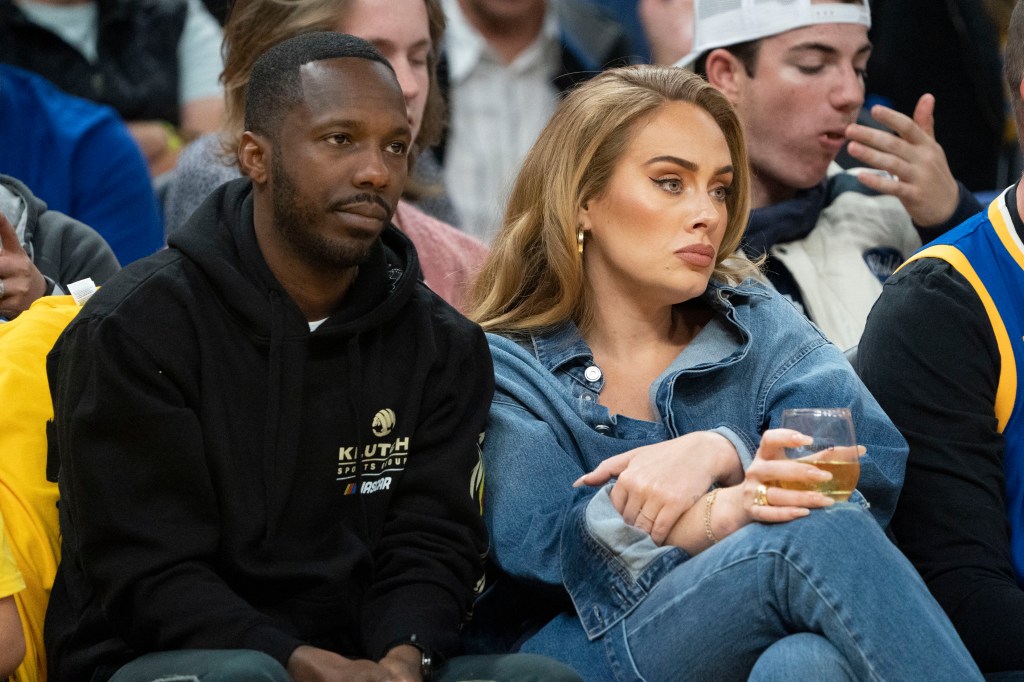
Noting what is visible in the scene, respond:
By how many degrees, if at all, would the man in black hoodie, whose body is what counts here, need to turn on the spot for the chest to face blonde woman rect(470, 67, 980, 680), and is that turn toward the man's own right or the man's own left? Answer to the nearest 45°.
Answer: approximately 45° to the man's own left

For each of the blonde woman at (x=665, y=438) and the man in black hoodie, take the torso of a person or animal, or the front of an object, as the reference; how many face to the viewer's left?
0

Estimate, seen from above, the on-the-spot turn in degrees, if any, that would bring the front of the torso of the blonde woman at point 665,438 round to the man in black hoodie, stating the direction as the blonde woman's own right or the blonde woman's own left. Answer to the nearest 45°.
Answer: approximately 90° to the blonde woman's own right

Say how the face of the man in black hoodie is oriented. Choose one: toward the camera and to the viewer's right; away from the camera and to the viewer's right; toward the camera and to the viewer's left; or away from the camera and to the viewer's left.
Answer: toward the camera and to the viewer's right

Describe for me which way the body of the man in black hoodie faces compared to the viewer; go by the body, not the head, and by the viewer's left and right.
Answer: facing the viewer and to the right of the viewer

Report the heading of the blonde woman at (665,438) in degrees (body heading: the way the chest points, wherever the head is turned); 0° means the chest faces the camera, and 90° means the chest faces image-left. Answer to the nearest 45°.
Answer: approximately 315°

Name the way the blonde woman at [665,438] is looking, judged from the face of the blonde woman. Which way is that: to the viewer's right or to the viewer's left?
to the viewer's right
